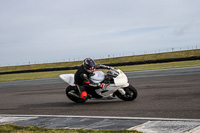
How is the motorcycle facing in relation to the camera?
to the viewer's right
